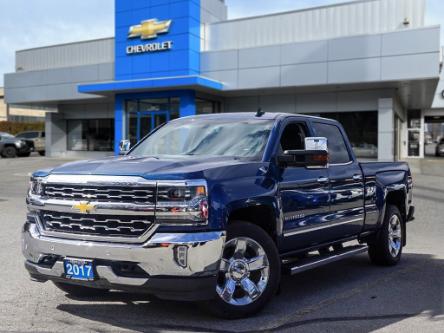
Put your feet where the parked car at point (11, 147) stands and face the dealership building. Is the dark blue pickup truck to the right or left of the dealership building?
right

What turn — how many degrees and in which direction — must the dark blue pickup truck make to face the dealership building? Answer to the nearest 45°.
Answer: approximately 135° to its right

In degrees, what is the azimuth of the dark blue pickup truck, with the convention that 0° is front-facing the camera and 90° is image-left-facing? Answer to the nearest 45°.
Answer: approximately 45°

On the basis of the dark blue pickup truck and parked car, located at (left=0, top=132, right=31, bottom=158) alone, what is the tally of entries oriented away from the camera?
0

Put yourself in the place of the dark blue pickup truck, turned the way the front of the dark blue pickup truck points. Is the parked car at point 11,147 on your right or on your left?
on your right

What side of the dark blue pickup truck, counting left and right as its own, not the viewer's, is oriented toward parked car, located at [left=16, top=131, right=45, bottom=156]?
right

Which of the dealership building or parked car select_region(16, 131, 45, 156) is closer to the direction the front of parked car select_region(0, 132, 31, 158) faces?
the dealership building
